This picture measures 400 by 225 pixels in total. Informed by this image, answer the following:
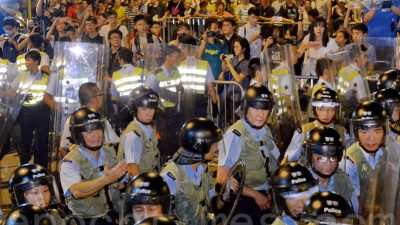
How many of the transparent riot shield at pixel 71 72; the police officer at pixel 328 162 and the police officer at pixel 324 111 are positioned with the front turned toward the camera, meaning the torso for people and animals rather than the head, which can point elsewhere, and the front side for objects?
3

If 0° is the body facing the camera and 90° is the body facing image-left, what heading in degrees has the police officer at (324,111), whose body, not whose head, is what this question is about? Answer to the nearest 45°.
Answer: approximately 0°

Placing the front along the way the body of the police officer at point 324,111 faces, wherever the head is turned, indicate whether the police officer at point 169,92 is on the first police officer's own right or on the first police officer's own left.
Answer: on the first police officer's own right

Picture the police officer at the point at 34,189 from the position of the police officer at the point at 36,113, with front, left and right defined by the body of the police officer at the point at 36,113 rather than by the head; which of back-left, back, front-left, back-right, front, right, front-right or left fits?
front-left

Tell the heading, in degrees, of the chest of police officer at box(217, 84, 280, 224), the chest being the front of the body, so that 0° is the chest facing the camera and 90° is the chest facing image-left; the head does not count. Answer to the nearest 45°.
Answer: approximately 315°

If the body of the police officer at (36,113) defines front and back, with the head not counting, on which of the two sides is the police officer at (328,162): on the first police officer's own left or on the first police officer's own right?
on the first police officer's own left

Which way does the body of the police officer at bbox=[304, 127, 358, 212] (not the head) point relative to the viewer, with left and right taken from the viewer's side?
facing the viewer

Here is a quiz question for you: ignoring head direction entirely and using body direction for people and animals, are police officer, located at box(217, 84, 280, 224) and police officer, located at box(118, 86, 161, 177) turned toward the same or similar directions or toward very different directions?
same or similar directions

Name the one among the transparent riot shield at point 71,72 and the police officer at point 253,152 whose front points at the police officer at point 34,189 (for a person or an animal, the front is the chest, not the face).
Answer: the transparent riot shield

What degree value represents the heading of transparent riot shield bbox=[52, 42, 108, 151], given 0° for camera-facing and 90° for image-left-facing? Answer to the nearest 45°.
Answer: approximately 0°
